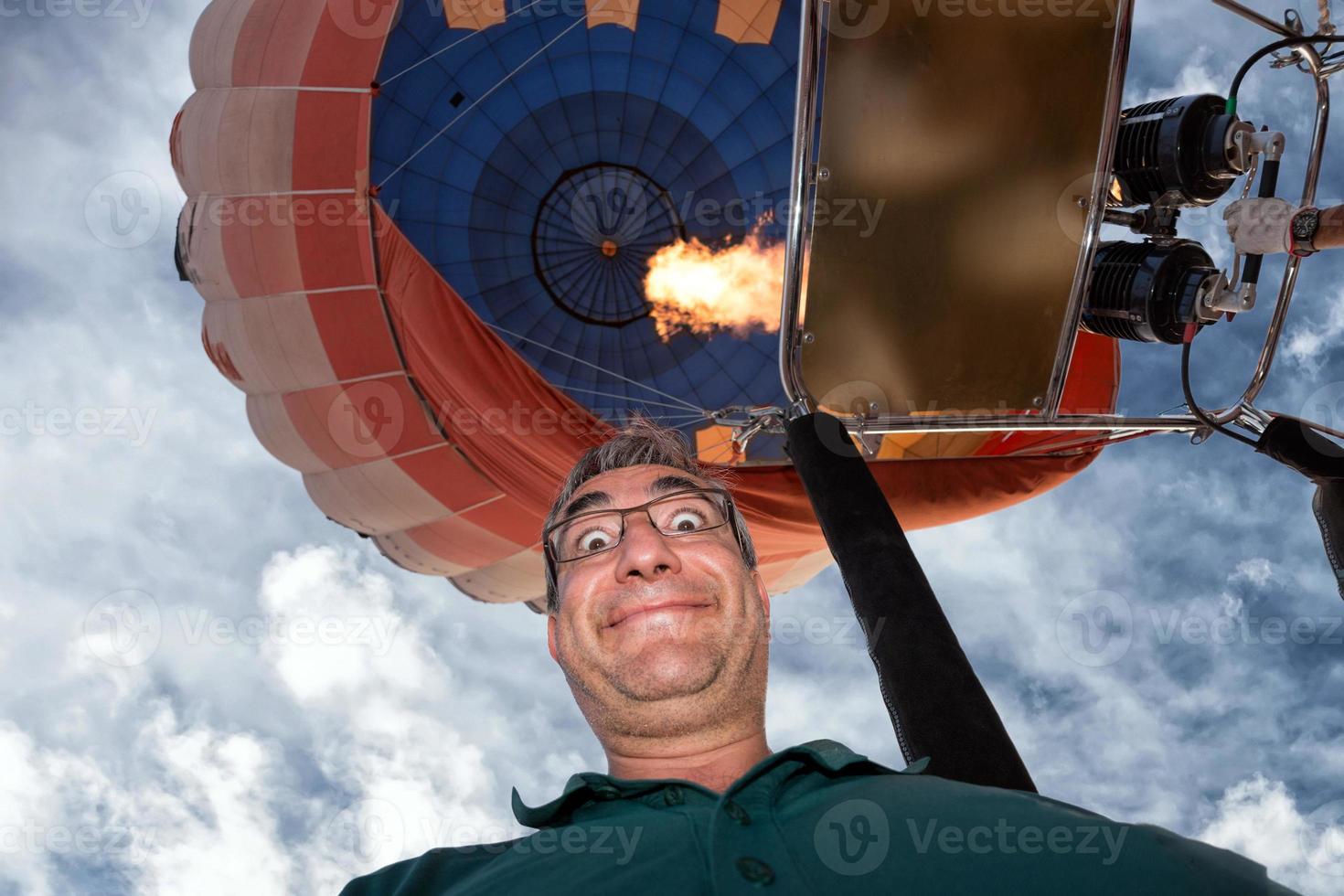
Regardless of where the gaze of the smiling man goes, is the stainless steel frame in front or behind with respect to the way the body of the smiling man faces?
behind

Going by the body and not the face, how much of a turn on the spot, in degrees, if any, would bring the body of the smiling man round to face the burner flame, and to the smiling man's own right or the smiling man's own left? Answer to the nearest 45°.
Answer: approximately 180°

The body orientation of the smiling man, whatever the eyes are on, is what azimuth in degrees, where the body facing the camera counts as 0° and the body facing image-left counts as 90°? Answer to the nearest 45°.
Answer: approximately 0°
